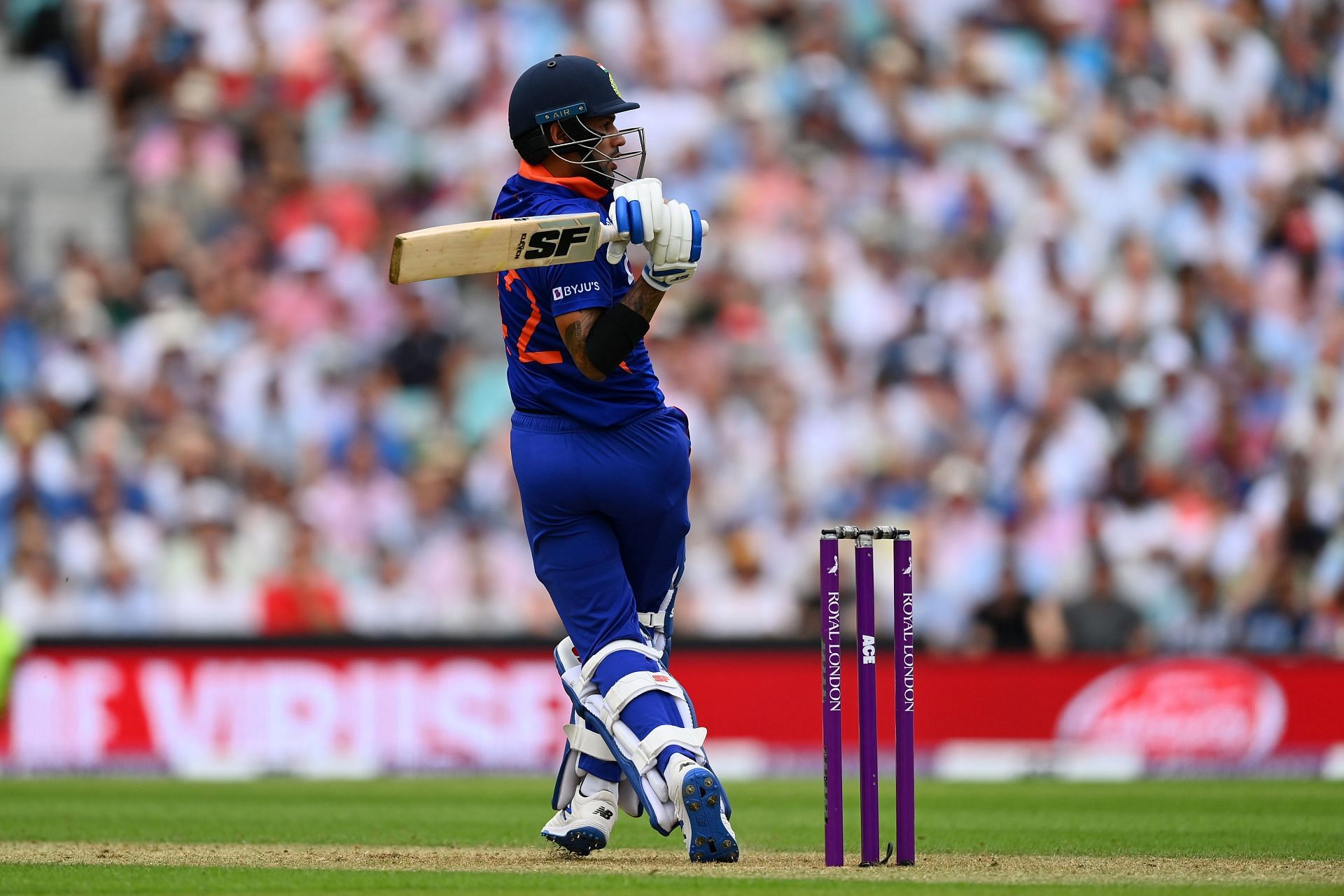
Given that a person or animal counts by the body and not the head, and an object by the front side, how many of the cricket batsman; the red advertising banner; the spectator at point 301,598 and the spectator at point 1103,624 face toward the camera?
3

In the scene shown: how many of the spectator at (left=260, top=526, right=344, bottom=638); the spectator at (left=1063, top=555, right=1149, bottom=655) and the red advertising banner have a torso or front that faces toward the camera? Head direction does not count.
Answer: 3

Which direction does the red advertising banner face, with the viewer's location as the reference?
facing the viewer

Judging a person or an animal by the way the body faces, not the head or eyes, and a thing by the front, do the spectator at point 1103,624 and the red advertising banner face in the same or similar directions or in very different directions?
same or similar directions

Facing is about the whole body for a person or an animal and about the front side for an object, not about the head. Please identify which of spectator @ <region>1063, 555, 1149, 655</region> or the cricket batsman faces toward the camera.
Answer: the spectator

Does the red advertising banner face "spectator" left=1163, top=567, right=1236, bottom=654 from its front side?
no

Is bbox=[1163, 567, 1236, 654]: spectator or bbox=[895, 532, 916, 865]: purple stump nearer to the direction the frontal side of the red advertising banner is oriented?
the purple stump

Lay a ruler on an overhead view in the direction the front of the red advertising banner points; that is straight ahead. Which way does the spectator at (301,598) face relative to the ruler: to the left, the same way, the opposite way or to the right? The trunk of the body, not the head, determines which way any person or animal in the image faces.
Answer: the same way

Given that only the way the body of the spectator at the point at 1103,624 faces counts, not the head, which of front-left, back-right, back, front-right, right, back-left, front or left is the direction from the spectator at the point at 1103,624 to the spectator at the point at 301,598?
right

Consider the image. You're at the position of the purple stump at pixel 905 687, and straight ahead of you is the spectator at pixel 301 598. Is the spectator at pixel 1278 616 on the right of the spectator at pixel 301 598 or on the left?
right

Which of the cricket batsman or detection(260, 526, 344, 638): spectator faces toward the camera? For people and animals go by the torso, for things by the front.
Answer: the spectator

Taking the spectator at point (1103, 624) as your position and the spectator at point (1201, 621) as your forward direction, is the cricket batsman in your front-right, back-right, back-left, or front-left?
back-right

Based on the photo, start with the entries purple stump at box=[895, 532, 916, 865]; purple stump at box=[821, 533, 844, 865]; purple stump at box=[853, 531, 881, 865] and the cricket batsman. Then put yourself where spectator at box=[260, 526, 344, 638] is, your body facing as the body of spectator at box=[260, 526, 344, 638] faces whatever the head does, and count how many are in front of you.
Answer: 4

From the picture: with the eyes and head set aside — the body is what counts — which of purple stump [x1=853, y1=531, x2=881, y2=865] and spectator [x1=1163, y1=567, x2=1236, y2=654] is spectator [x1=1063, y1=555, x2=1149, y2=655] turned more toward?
the purple stump

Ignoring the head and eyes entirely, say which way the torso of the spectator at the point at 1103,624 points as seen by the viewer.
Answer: toward the camera

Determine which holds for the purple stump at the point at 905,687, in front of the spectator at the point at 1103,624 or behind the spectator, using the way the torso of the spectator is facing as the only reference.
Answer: in front

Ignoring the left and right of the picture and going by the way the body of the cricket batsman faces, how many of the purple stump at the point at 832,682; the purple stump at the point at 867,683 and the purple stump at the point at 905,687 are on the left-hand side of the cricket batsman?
0

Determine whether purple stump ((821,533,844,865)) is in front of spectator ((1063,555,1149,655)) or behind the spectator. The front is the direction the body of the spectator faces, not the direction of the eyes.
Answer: in front

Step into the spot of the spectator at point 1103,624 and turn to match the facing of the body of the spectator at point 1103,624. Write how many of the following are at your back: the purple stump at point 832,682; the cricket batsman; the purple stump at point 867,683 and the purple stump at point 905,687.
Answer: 0
